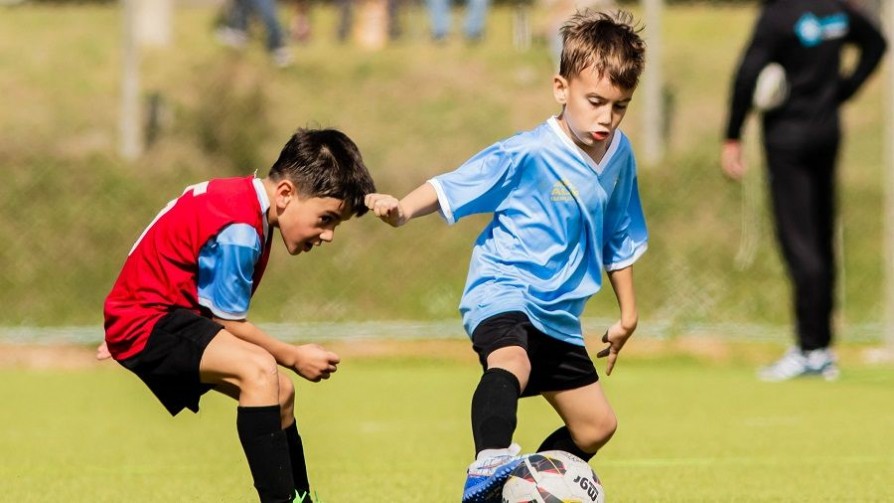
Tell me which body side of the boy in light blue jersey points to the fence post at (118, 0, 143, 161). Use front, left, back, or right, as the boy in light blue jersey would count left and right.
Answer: back

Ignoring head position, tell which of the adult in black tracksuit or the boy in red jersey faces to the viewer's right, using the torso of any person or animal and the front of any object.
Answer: the boy in red jersey

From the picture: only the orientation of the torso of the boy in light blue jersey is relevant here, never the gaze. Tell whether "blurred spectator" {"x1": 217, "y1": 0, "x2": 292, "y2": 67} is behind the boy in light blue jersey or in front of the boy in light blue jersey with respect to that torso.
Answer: behind

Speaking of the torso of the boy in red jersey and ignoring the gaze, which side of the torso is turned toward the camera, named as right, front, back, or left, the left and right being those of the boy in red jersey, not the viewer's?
right

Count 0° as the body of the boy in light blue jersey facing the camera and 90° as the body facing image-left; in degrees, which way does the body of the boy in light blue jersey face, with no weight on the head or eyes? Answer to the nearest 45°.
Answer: approximately 315°

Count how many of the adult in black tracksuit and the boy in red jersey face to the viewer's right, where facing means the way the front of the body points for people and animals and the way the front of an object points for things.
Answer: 1

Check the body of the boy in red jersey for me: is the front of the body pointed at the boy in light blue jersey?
yes

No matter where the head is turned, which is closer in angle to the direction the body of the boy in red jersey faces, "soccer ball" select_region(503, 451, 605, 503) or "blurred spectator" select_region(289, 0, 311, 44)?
the soccer ball

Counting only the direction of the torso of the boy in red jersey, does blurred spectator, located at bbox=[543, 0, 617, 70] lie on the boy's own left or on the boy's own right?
on the boy's own left

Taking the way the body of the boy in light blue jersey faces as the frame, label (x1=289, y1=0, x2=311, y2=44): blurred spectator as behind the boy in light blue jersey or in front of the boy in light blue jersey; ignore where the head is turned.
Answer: behind
